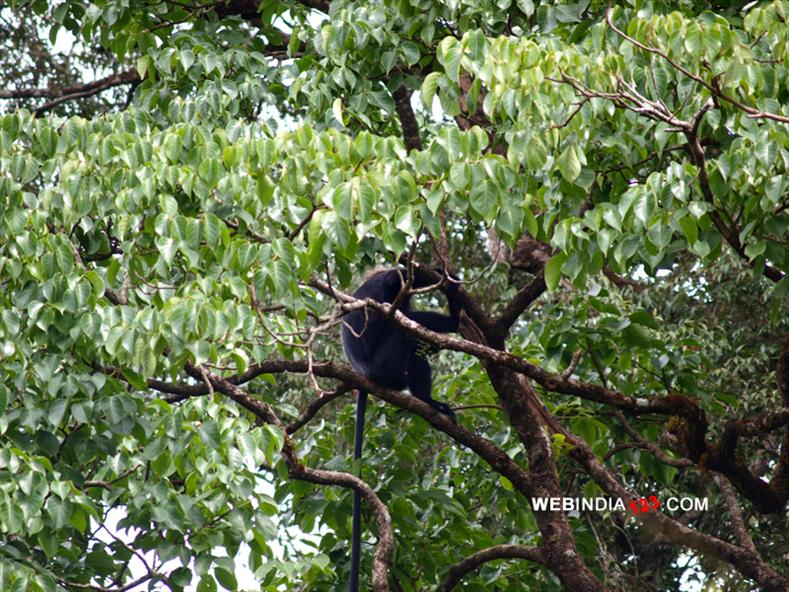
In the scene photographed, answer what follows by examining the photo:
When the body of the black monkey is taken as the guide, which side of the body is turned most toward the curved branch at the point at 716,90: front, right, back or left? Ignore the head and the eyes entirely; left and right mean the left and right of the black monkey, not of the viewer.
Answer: right

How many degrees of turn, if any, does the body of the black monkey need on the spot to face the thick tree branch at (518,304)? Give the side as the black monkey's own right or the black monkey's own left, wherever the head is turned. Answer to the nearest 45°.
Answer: approximately 45° to the black monkey's own right

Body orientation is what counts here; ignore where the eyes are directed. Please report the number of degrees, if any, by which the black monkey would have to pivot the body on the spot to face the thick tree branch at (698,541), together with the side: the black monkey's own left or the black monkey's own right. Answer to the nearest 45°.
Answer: approximately 45° to the black monkey's own right
